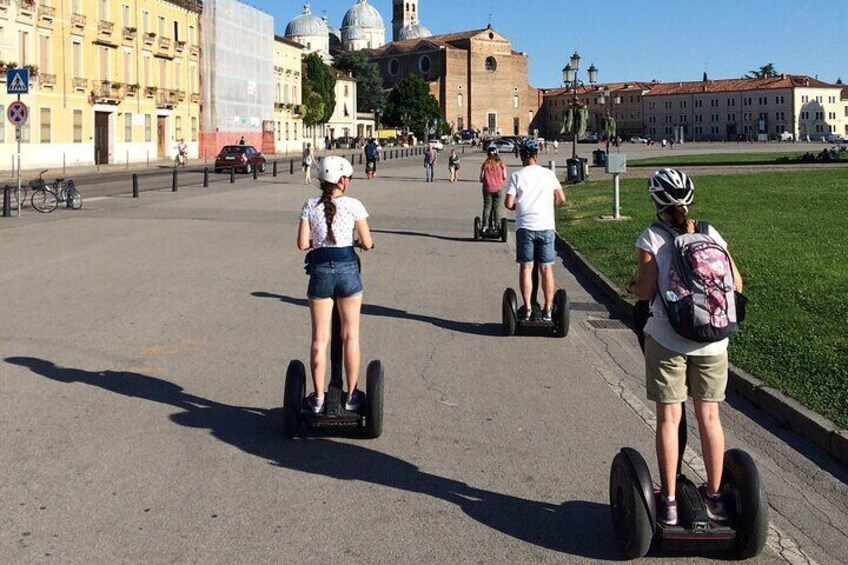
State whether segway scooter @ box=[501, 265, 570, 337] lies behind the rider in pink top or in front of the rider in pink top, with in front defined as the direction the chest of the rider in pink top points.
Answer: behind

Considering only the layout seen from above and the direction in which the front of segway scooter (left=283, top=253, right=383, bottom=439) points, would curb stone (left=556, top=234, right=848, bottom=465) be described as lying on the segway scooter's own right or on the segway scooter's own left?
on the segway scooter's own right

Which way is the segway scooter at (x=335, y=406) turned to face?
away from the camera

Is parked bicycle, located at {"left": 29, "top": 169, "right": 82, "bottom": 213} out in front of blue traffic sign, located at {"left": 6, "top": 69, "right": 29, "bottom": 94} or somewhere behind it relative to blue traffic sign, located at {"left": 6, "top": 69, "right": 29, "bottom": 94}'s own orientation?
behind

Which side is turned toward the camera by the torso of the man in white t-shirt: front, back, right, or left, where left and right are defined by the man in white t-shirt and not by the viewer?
back

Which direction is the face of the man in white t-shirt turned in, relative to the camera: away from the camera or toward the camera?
away from the camera

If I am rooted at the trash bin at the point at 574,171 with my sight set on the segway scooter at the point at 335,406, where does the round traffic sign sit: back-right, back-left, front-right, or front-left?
front-right

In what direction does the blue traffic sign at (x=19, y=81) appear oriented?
toward the camera

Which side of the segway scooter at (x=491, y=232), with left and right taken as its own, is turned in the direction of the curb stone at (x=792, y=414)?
back

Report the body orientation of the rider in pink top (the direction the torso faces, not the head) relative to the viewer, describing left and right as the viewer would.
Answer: facing away from the viewer

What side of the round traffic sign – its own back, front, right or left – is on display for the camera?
front

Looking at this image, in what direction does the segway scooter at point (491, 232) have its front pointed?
away from the camera

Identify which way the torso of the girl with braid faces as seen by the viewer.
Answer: away from the camera

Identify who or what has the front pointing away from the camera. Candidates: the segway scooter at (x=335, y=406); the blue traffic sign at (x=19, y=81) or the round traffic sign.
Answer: the segway scooter
